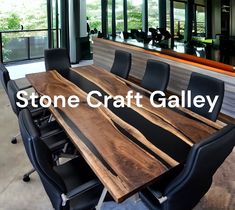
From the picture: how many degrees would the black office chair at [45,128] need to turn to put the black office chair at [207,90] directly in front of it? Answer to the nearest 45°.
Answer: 0° — it already faces it

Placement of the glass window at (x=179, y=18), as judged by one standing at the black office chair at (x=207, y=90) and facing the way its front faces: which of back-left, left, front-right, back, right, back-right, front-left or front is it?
back-right

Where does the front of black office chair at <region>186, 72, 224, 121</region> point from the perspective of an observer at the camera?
facing the viewer and to the left of the viewer

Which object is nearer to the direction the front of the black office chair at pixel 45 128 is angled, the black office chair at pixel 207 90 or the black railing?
the black office chair

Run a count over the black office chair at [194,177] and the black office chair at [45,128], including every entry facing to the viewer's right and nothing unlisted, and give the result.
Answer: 1

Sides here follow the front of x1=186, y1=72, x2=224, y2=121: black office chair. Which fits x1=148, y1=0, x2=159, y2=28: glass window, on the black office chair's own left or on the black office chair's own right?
on the black office chair's own right

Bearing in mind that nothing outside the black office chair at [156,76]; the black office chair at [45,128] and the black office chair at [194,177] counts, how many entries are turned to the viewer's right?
1

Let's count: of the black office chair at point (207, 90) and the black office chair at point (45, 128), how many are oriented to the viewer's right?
1

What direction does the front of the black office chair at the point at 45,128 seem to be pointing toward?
to the viewer's right

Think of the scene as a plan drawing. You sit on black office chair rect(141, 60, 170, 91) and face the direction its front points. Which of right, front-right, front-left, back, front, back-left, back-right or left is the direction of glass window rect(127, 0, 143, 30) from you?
back-right

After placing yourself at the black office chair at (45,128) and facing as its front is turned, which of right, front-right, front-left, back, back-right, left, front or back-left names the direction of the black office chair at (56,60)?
left
